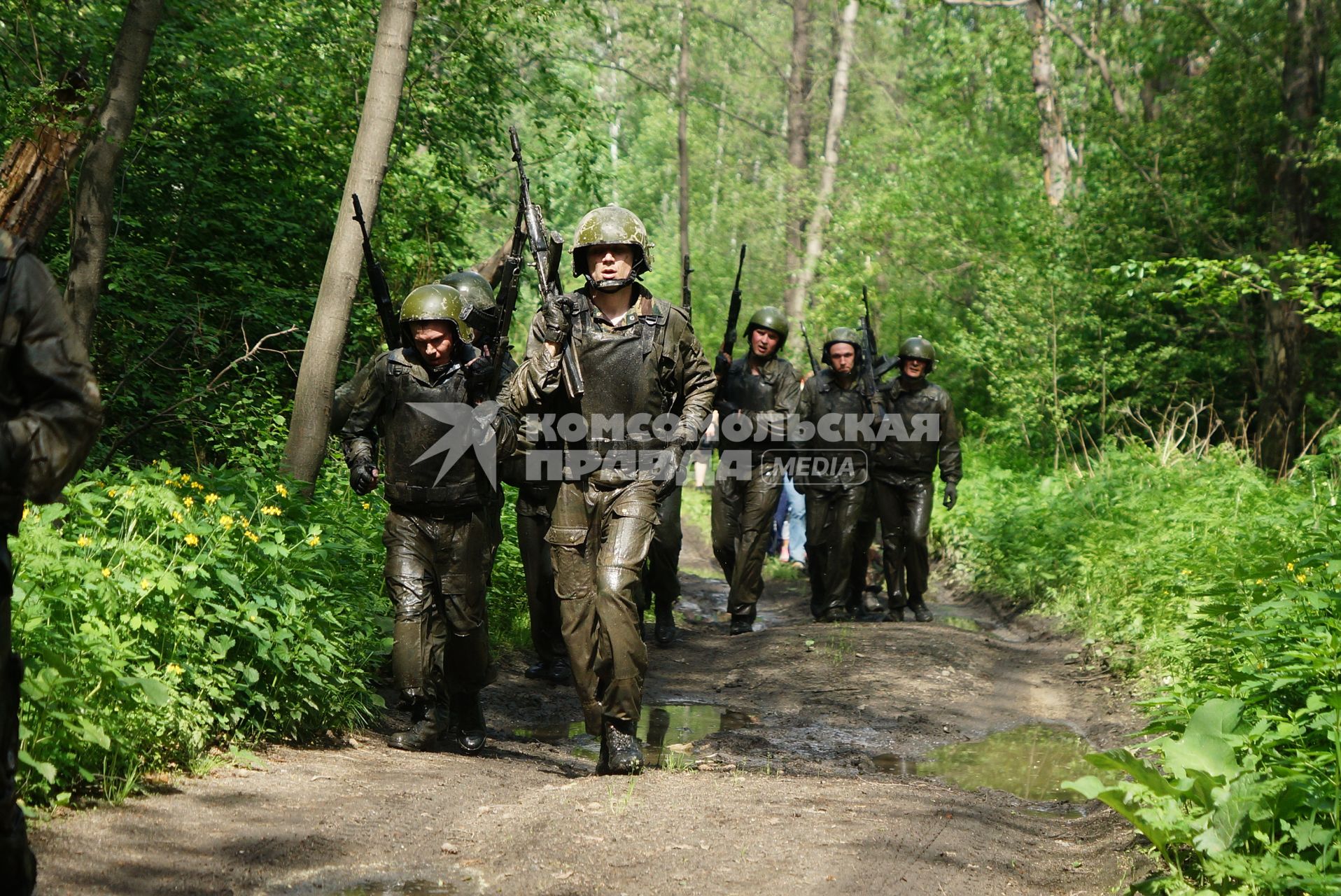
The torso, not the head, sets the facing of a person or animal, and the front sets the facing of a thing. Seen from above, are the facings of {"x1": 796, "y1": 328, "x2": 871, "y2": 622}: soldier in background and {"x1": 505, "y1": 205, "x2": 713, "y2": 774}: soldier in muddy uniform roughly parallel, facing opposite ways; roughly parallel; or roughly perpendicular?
roughly parallel

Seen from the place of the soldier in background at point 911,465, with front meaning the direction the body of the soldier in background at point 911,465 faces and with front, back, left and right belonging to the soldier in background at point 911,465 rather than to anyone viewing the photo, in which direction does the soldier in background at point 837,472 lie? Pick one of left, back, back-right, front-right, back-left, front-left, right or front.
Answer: right

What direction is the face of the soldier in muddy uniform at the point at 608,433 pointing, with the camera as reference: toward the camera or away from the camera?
toward the camera

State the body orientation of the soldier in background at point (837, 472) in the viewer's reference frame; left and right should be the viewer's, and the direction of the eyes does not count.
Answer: facing the viewer

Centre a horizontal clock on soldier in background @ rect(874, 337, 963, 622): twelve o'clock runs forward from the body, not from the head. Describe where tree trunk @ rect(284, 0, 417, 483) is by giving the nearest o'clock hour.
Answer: The tree trunk is roughly at 1 o'clock from the soldier in background.

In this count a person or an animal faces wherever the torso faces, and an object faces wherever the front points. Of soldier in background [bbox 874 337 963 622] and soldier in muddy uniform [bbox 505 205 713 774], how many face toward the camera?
2

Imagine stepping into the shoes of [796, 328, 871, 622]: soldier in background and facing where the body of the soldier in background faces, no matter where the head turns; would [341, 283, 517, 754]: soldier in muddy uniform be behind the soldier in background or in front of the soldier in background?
in front

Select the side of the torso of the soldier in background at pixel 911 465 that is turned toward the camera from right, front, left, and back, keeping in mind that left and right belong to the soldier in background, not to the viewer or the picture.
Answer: front

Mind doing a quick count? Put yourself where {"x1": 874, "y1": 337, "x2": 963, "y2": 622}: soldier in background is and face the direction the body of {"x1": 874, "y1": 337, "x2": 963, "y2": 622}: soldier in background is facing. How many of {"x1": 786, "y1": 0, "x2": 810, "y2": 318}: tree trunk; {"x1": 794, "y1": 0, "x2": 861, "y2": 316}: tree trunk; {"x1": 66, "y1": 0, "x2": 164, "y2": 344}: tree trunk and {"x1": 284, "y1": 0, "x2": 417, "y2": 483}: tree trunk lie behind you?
2

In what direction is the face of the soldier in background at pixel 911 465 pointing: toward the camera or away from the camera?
toward the camera

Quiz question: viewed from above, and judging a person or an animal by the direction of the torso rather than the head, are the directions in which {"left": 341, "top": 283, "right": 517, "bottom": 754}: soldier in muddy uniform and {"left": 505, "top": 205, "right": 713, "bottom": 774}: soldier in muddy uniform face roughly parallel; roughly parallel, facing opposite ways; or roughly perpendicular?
roughly parallel

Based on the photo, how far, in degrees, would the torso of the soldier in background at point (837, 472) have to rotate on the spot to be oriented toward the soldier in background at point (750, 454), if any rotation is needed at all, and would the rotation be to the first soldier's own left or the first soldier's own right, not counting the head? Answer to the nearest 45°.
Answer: approximately 45° to the first soldier's own right

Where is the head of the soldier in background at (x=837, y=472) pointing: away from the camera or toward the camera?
toward the camera

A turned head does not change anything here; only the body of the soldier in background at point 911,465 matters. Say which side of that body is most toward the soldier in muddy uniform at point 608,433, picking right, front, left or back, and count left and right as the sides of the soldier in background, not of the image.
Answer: front
